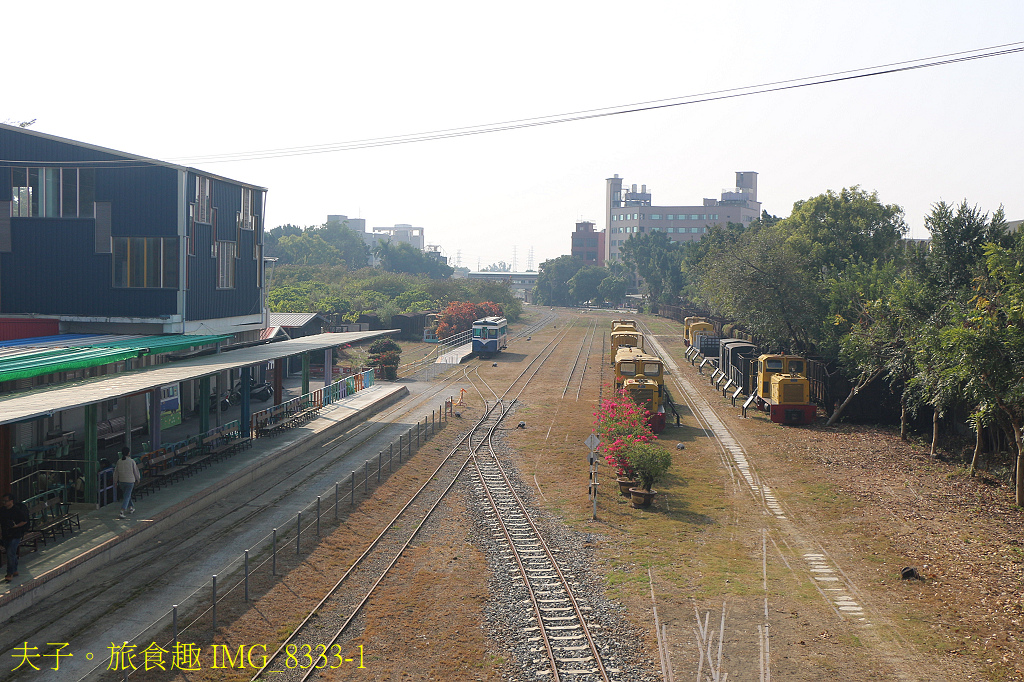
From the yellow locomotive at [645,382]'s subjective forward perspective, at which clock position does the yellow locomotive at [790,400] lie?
the yellow locomotive at [790,400] is roughly at 9 o'clock from the yellow locomotive at [645,382].

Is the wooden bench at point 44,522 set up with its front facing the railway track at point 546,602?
yes

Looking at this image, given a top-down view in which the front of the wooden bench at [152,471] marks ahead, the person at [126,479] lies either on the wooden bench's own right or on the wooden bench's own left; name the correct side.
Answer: on the wooden bench's own right

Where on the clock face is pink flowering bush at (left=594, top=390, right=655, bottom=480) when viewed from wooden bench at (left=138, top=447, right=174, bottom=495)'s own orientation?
The pink flowering bush is roughly at 11 o'clock from the wooden bench.

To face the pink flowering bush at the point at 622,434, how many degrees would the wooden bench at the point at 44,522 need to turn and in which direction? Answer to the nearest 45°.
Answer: approximately 45° to its left

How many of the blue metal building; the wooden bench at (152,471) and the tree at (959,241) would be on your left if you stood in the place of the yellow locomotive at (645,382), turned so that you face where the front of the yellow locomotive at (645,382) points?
1

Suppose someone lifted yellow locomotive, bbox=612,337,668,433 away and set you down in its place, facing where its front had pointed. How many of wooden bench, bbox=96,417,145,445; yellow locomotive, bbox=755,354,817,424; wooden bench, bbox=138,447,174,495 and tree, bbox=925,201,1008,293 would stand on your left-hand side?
2

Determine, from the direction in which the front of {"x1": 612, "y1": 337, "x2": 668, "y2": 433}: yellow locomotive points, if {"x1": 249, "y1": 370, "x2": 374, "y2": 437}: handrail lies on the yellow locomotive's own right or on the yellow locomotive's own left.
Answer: on the yellow locomotive's own right

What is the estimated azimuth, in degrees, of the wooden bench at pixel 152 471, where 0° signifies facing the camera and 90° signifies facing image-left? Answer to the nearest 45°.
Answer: approximately 315°

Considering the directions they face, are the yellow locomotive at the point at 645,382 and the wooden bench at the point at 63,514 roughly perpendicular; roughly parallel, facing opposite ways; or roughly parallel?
roughly perpendicular

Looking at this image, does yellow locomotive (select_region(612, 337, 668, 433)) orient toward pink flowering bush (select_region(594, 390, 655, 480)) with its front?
yes

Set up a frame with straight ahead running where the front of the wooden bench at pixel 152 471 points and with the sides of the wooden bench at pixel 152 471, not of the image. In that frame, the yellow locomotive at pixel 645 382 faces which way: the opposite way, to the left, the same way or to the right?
to the right

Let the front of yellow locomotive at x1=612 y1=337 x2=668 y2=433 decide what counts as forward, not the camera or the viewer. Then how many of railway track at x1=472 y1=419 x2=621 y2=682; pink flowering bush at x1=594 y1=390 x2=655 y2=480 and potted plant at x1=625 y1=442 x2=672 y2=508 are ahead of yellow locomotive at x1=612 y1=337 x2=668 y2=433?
3
